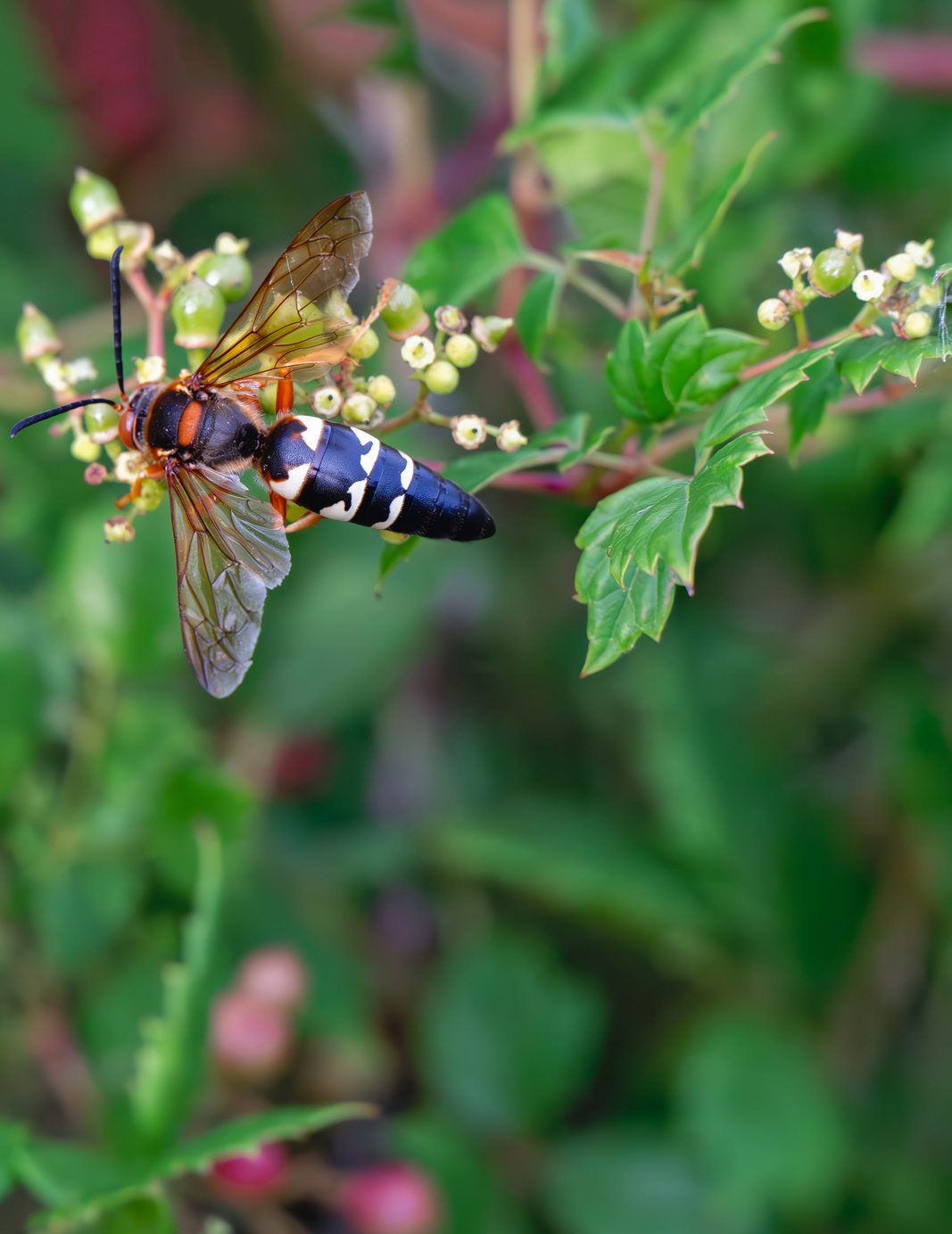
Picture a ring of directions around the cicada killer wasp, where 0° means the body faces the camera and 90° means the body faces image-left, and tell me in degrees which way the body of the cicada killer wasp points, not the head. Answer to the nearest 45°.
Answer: approximately 90°
